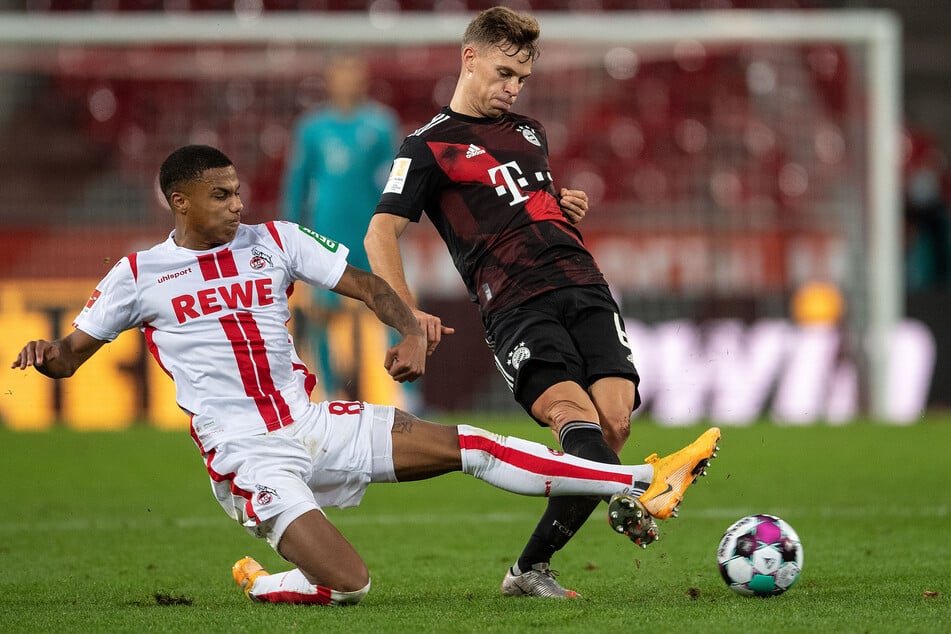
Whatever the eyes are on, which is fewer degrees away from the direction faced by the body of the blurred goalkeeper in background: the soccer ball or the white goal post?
the soccer ball

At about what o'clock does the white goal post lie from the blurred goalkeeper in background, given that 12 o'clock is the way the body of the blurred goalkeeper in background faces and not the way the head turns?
The white goal post is roughly at 6 o'clock from the blurred goalkeeper in background.

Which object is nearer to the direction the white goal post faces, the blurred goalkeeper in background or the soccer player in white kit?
the soccer player in white kit

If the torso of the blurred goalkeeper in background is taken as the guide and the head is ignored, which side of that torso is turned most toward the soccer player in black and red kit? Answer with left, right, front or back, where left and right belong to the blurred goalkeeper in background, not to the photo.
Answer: front

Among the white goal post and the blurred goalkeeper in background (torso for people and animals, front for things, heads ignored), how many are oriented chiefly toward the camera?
2

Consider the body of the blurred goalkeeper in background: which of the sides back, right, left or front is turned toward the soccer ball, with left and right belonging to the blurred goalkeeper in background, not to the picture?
front

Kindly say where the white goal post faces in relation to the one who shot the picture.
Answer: facing the viewer

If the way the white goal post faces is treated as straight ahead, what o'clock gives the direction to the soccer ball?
The soccer ball is roughly at 12 o'clock from the white goal post.

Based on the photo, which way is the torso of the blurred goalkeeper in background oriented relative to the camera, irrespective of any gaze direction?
toward the camera

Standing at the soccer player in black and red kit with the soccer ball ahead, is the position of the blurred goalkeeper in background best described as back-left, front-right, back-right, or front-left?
back-left
